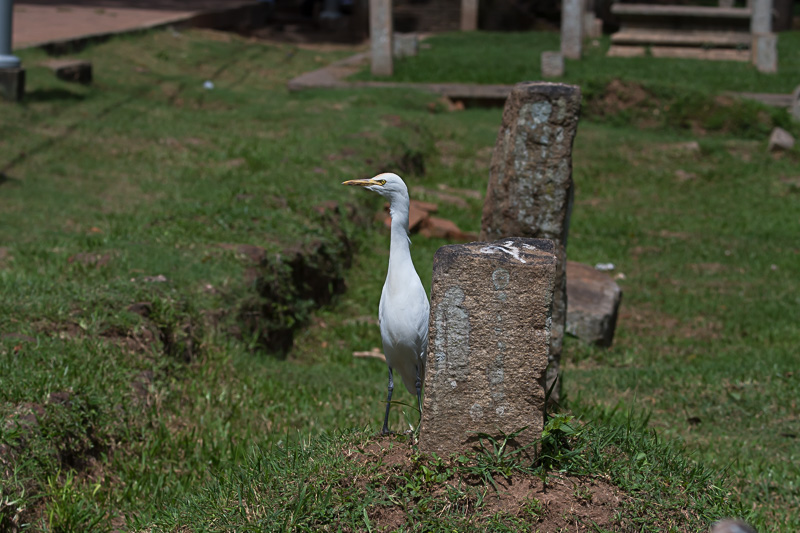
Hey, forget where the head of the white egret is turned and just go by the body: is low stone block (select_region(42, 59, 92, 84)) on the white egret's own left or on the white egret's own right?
on the white egret's own right

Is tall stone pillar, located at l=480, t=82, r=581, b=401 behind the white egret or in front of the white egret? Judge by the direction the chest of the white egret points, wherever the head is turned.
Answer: behind

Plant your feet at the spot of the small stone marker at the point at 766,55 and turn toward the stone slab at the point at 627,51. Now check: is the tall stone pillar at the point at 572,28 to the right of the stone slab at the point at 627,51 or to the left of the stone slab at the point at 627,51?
left

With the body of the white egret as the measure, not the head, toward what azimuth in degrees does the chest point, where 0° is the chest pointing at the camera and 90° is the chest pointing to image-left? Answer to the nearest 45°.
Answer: approximately 45°

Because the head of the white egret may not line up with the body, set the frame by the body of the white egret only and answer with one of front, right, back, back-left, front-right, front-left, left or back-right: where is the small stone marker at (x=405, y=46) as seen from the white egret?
back-right
